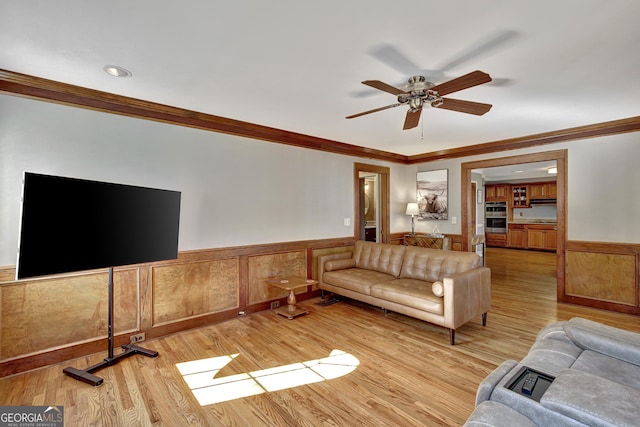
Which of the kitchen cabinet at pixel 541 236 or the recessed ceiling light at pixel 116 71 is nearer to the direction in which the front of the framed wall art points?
the recessed ceiling light

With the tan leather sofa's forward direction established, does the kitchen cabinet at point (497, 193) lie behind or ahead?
behind

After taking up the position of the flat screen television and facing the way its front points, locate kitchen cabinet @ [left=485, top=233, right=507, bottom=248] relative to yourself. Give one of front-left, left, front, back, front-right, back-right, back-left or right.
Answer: front-left

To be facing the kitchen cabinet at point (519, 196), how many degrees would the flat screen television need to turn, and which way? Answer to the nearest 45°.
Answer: approximately 45° to its left

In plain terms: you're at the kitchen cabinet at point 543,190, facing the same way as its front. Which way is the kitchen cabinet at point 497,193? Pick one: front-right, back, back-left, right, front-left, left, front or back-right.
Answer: right

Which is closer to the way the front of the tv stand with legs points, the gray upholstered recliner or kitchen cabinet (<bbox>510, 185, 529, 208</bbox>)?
the gray upholstered recliner

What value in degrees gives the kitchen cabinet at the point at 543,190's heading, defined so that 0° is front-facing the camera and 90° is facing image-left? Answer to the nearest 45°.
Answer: approximately 0°

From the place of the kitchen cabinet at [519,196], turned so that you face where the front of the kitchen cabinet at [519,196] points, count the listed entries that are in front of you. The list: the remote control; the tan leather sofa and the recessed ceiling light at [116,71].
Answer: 3

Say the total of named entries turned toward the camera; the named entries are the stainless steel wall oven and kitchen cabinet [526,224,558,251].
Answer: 2

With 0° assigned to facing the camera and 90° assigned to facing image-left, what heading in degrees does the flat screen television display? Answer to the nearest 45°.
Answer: approximately 315°
